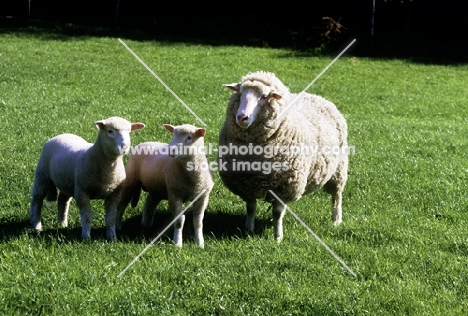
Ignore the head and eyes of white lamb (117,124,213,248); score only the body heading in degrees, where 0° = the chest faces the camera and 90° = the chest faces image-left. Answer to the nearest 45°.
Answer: approximately 315°

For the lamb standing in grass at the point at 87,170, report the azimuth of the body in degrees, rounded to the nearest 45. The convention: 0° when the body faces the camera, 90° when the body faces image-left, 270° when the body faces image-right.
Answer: approximately 315°

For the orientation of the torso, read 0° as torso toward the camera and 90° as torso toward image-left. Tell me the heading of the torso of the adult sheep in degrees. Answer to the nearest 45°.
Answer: approximately 45°

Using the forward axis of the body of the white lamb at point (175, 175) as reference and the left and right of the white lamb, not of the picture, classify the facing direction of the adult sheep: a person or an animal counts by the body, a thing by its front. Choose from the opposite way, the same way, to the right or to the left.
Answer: to the right

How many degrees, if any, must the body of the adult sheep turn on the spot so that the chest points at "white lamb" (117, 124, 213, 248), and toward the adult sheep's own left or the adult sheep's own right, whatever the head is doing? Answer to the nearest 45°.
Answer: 0° — it already faces it

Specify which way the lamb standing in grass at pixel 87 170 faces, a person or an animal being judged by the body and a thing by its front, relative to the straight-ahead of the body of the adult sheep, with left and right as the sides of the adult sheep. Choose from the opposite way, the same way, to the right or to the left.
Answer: to the left

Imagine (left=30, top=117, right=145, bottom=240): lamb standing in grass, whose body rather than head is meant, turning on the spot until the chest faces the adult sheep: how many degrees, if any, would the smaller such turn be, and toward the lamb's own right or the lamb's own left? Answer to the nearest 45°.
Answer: approximately 45° to the lamb's own left

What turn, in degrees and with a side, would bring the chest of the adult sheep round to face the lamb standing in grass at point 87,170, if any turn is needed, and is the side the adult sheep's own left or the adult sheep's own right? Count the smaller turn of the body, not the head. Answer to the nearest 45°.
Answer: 0° — it already faces it
